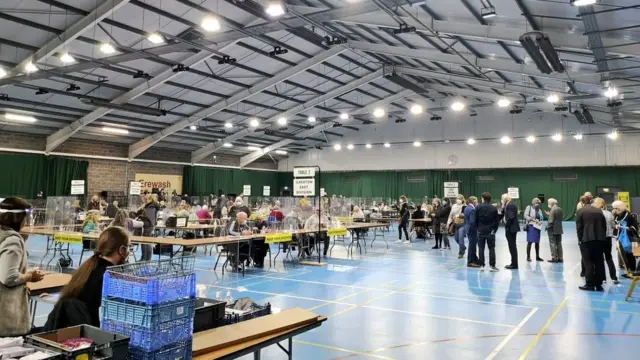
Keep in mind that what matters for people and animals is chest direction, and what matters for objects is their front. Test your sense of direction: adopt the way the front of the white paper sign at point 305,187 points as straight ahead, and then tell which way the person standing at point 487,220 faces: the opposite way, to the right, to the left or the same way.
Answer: the opposite way

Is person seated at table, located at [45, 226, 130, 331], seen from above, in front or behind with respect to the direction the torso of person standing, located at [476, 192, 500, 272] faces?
behind

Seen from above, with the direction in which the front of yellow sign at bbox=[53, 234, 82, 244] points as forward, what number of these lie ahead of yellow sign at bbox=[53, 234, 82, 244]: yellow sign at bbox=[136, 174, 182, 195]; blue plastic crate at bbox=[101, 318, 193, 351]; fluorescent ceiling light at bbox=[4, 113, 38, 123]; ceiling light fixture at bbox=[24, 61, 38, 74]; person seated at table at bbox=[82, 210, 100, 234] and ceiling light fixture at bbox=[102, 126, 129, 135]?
1

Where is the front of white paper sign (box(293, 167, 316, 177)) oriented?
toward the camera

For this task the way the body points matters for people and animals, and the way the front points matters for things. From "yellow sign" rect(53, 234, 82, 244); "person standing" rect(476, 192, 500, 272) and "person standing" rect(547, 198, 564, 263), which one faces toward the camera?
the yellow sign

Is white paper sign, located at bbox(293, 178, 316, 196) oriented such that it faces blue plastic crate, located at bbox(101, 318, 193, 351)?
yes

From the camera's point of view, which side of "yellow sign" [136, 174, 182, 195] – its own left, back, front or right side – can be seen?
front

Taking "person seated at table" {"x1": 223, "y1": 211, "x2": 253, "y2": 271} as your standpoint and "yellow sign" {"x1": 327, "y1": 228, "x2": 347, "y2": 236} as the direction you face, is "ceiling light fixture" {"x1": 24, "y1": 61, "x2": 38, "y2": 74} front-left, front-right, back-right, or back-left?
back-left

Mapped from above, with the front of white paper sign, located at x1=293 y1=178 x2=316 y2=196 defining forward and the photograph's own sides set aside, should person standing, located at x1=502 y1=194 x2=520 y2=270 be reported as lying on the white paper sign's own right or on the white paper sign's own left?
on the white paper sign's own left

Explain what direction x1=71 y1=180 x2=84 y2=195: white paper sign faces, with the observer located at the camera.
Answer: facing the viewer

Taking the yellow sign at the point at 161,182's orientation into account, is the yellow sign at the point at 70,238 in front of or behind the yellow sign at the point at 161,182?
in front
